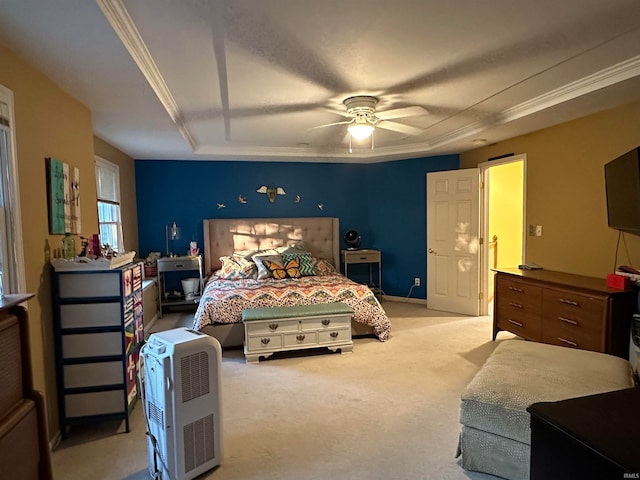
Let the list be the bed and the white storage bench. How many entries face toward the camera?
2

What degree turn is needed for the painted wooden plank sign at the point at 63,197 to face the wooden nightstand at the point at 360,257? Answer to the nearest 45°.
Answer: approximately 45° to its left

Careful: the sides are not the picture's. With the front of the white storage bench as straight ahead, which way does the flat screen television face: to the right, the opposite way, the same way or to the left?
to the right

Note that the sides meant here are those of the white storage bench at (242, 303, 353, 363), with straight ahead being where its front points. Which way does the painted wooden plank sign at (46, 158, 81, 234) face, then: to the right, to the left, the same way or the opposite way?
to the left

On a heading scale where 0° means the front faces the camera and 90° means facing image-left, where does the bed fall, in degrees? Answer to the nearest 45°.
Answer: approximately 0°

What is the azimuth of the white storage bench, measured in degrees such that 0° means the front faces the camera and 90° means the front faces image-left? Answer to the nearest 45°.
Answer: approximately 0°

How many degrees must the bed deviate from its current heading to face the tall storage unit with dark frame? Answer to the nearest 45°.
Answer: approximately 45° to its right

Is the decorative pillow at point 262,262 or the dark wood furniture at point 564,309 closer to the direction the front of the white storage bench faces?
the dark wood furniture

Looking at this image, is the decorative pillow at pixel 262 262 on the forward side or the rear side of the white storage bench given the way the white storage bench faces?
on the rear side
